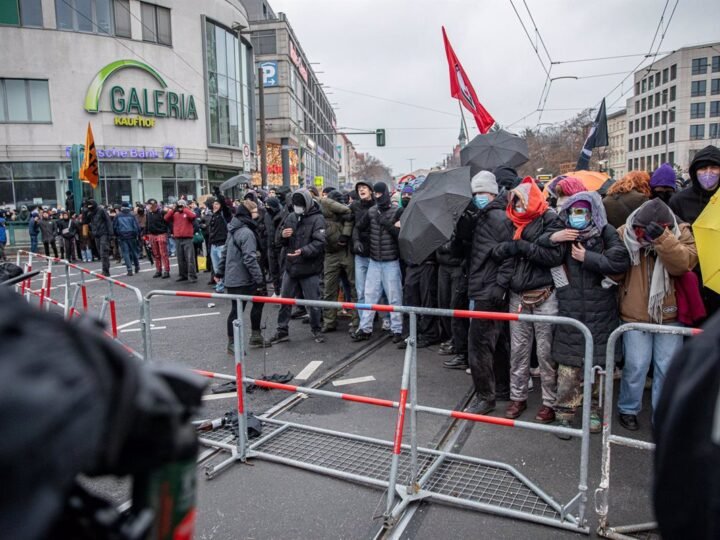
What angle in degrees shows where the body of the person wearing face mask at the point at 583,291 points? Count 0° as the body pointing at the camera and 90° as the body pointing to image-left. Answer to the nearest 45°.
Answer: approximately 45°

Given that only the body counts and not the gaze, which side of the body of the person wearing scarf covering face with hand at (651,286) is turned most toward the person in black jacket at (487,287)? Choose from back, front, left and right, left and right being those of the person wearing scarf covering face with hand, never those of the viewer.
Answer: right

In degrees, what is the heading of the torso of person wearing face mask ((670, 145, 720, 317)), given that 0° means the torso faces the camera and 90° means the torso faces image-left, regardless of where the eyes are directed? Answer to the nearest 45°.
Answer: approximately 0°

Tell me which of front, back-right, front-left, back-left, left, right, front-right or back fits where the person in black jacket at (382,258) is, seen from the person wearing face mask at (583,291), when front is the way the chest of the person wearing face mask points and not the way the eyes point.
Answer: right

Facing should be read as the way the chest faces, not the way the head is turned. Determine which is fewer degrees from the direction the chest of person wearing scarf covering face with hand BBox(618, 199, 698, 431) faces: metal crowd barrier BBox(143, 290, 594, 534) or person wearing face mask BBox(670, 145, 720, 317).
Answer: the metal crowd barrier

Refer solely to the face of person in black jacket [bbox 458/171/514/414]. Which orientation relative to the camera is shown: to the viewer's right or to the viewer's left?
to the viewer's left

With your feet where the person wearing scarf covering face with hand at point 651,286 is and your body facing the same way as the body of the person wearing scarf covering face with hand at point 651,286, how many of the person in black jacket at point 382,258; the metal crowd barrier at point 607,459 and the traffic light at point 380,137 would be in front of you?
1

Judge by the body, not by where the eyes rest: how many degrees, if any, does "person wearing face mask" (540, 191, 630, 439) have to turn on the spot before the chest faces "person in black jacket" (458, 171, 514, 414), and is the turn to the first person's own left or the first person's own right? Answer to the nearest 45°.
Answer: approximately 45° to the first person's own right

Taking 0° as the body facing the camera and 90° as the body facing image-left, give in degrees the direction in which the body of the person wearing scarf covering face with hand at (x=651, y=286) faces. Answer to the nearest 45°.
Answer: approximately 0°

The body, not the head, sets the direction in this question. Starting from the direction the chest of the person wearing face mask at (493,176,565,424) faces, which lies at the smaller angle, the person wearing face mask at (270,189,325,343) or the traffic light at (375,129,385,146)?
the person wearing face mask

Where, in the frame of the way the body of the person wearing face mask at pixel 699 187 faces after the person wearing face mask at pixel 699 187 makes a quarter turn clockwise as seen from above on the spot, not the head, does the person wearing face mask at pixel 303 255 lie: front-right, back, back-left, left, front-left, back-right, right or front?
front

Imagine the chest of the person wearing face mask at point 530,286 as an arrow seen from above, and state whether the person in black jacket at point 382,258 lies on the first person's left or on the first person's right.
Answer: on the first person's right

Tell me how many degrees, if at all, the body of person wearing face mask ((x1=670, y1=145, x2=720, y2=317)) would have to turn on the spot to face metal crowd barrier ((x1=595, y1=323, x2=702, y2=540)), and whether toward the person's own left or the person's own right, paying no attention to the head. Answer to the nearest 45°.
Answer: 0° — they already face it

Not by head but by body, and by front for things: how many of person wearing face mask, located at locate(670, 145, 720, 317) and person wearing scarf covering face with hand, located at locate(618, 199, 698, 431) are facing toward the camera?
2
